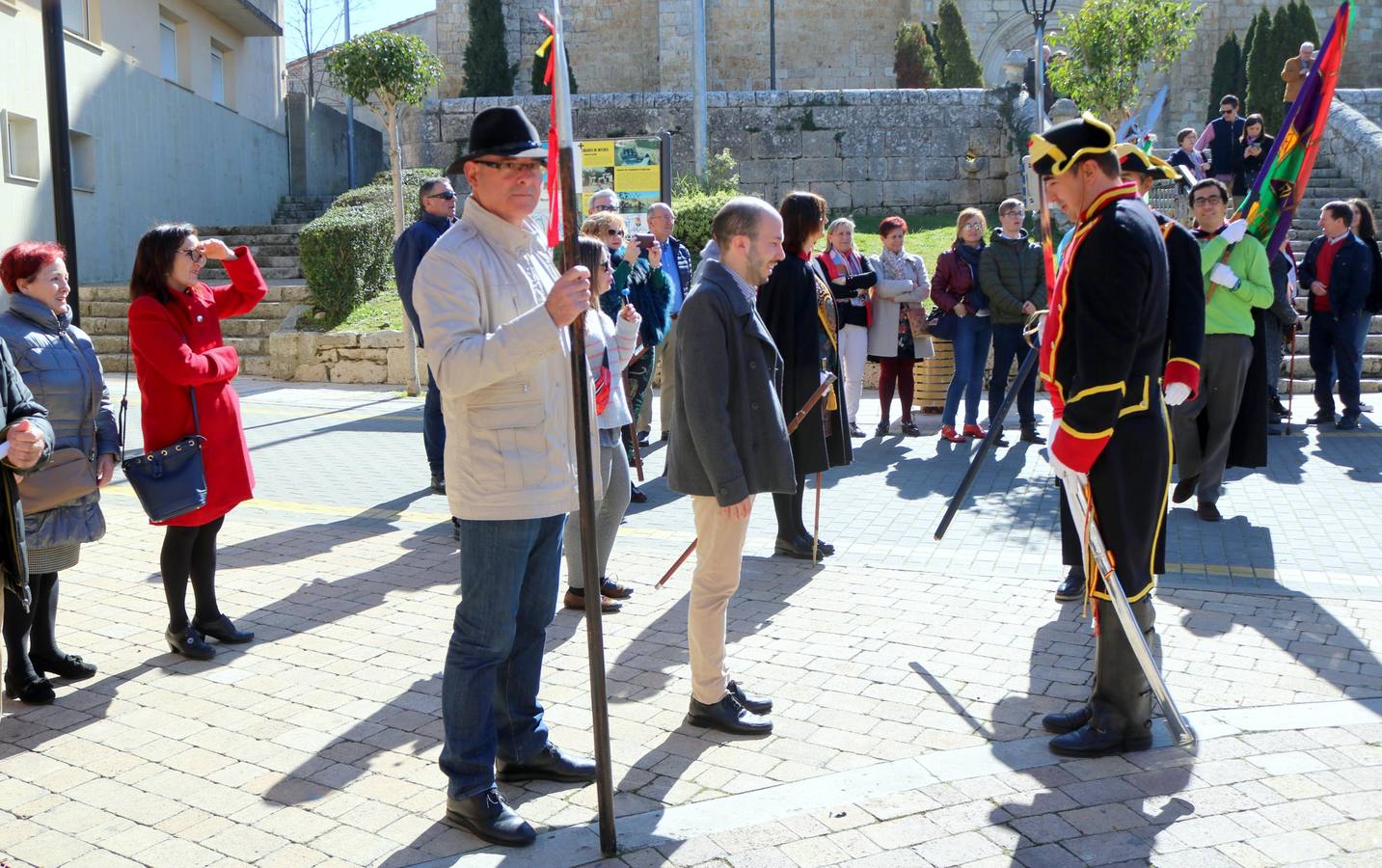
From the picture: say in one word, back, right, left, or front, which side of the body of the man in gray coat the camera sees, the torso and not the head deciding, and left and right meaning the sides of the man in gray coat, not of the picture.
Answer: right

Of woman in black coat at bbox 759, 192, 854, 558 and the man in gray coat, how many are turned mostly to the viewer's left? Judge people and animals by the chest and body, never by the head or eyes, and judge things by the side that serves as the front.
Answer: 0

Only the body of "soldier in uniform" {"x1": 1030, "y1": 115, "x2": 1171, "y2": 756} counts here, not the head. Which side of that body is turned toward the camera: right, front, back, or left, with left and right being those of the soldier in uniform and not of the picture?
left

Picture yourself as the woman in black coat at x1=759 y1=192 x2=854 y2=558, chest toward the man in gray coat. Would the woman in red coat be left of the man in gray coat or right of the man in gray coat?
right

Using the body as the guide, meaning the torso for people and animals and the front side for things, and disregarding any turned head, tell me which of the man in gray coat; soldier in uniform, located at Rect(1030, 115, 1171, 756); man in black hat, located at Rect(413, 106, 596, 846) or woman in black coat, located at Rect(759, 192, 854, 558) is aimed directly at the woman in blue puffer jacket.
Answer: the soldier in uniform

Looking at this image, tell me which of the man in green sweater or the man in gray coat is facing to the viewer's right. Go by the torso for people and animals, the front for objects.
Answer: the man in gray coat

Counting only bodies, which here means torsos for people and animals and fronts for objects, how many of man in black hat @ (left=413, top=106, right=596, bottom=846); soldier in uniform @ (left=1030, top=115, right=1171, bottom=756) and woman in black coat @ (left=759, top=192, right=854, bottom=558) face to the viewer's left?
1

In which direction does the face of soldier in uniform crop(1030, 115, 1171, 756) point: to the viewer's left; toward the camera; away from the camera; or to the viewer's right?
to the viewer's left

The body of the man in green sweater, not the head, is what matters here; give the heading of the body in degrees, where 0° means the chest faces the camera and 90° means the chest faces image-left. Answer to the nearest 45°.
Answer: approximately 45°

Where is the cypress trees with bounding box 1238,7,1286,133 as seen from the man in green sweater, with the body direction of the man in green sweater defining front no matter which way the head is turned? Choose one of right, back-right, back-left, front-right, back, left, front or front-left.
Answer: back-right

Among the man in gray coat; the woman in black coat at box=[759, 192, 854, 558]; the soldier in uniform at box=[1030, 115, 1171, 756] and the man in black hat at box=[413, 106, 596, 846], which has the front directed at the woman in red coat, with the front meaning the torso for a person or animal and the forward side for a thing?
the soldier in uniform

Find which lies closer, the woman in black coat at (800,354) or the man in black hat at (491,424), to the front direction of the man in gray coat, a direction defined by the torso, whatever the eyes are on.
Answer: the woman in black coat

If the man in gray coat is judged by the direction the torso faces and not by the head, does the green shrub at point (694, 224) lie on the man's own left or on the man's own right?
on the man's own left

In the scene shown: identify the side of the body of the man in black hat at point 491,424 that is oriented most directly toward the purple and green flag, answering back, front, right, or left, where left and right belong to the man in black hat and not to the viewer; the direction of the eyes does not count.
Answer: left
